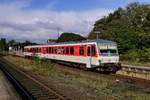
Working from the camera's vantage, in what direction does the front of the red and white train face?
facing the viewer and to the right of the viewer
